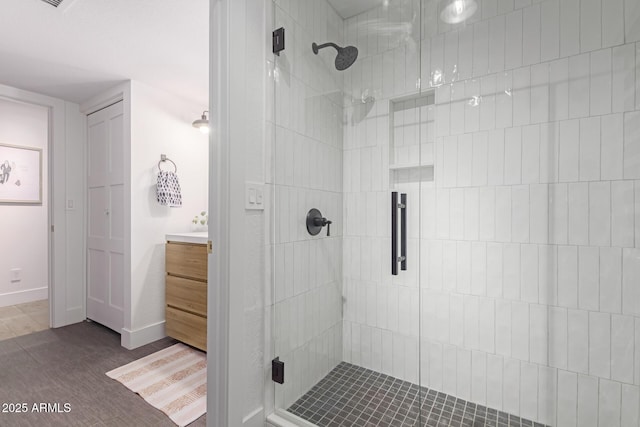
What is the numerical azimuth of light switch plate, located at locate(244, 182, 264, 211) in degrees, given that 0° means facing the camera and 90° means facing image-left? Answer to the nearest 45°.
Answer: approximately 315°

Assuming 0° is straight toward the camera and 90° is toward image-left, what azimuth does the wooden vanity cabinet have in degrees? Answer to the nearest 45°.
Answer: approximately 45°

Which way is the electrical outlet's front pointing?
toward the camera

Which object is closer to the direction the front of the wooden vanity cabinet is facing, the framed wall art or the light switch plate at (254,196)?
the light switch plate

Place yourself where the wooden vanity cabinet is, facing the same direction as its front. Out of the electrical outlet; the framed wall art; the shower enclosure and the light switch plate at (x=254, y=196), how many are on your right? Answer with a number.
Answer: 2

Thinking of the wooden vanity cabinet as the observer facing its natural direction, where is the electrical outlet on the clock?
The electrical outlet is roughly at 3 o'clock from the wooden vanity cabinet.

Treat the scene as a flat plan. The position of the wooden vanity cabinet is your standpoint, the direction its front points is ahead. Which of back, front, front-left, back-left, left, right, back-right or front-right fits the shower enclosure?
left

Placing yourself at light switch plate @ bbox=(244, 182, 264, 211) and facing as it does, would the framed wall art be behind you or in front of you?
behind

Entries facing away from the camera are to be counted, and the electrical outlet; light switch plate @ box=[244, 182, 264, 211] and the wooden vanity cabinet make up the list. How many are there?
0

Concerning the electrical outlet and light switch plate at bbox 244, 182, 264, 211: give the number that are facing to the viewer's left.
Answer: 0

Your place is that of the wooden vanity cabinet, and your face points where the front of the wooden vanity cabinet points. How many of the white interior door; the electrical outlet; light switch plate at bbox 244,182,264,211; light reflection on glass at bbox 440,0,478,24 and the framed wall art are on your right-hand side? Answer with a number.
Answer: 3

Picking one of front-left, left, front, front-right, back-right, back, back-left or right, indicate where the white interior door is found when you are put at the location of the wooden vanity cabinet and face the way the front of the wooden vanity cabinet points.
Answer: right
